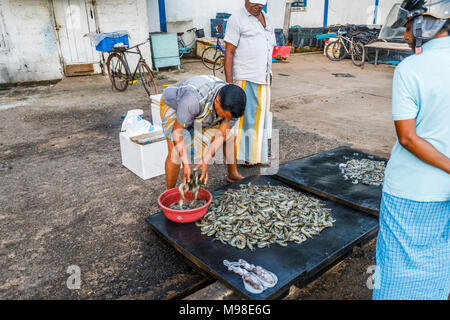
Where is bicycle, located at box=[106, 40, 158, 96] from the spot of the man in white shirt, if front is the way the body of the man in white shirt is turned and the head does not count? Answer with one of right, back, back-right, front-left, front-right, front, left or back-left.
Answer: back

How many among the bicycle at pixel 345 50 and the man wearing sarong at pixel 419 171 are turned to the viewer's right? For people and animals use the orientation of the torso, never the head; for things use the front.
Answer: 0

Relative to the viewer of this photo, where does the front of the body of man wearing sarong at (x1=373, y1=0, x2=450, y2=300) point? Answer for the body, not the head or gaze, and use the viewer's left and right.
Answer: facing away from the viewer and to the left of the viewer

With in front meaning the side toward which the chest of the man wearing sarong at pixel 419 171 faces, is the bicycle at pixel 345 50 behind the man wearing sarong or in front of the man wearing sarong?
in front

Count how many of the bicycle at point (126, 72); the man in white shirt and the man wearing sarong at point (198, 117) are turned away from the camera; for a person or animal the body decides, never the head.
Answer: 0

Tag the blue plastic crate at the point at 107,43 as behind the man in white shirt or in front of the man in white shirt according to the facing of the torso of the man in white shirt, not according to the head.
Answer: behind

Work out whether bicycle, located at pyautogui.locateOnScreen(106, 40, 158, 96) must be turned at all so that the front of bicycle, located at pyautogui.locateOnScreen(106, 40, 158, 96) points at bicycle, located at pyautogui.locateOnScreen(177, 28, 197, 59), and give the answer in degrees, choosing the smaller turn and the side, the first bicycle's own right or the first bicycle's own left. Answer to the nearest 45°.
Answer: approximately 90° to the first bicycle's own left

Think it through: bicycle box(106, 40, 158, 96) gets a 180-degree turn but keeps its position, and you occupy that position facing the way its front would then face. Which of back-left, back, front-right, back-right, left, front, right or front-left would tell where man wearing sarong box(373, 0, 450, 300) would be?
back-left

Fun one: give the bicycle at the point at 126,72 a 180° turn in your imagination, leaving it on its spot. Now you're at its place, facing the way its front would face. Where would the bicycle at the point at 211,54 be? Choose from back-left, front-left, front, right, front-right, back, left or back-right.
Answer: right

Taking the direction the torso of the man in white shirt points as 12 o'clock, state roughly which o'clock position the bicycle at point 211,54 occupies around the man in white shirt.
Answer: The bicycle is roughly at 7 o'clock from the man in white shirt.

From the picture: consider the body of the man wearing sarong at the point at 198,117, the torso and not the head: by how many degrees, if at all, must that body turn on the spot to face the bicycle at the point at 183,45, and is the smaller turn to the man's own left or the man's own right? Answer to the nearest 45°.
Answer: approximately 135° to the man's own left

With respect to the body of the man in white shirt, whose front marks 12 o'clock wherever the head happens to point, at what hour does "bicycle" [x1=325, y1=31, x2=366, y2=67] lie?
The bicycle is roughly at 8 o'clock from the man in white shirt.

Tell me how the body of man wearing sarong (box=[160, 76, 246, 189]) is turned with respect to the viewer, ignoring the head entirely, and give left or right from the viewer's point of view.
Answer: facing the viewer and to the right of the viewer

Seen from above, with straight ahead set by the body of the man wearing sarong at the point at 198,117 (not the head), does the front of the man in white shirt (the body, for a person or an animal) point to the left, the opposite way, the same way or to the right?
the same way

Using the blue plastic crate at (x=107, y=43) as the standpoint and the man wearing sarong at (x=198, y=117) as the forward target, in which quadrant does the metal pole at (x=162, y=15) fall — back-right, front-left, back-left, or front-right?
back-left

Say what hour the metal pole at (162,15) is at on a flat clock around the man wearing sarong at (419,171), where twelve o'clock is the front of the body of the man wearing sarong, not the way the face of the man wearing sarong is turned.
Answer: The metal pole is roughly at 12 o'clock from the man wearing sarong.
